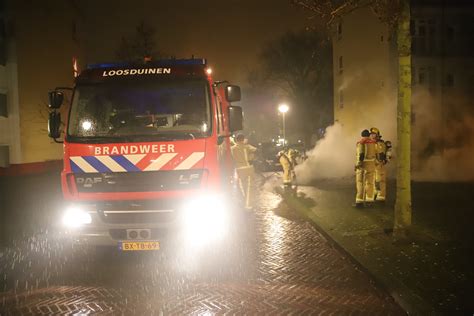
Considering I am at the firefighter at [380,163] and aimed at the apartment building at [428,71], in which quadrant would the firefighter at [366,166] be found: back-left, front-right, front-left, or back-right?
back-left

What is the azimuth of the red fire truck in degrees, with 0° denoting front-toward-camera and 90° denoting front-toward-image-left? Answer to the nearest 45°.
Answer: approximately 0°

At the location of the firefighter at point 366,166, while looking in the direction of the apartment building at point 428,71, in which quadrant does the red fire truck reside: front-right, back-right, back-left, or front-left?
back-left

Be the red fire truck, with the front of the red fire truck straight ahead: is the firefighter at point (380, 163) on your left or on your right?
on your left

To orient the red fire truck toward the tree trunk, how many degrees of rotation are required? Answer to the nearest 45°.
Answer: approximately 90° to its left

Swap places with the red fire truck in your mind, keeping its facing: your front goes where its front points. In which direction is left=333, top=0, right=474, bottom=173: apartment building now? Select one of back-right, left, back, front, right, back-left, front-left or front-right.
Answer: back-left

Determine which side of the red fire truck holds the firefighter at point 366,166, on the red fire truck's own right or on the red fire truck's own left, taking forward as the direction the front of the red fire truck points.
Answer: on the red fire truck's own left

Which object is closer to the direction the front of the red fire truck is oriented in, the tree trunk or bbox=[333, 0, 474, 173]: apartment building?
the tree trunk
